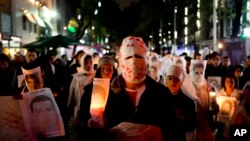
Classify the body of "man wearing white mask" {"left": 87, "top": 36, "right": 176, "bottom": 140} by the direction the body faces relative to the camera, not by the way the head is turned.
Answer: toward the camera

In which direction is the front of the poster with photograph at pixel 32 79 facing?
toward the camera

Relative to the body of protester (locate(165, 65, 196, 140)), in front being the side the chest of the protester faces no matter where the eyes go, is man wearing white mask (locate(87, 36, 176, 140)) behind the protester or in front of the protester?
in front

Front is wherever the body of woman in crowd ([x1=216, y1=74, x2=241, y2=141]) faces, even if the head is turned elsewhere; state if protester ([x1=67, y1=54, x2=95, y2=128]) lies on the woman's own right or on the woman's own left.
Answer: on the woman's own right

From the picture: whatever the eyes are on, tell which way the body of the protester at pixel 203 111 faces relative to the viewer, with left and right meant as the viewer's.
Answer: facing the viewer

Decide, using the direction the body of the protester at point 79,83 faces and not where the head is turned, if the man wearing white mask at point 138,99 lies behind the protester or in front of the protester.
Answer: in front

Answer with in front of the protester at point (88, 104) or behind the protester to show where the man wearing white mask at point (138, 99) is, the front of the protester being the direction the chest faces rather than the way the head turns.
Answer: in front

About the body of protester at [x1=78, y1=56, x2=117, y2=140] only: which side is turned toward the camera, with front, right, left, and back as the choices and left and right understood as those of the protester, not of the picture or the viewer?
front

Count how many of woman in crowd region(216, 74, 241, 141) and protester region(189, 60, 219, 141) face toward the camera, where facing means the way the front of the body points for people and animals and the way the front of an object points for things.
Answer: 2

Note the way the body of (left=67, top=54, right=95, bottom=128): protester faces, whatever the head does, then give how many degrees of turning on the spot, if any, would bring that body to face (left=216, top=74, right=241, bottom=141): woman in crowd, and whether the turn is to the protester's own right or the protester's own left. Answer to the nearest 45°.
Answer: approximately 45° to the protester's own left
